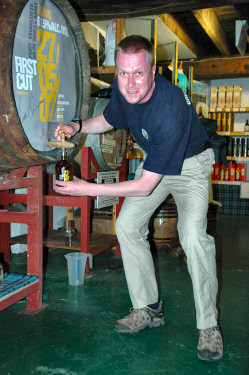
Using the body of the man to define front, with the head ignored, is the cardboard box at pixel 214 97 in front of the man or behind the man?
behind

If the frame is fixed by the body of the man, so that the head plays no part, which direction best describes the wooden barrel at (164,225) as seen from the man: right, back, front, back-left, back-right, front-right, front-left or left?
back-right

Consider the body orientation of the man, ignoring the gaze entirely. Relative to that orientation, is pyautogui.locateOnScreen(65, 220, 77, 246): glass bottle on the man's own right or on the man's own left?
on the man's own right

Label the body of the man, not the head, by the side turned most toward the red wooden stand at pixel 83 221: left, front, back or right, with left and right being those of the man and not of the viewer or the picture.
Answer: right

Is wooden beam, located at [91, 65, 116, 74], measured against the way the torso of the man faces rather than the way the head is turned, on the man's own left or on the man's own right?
on the man's own right

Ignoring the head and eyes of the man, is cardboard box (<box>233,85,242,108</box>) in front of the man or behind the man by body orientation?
behind

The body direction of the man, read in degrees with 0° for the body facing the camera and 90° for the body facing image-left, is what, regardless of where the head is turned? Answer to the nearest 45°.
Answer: approximately 45°
